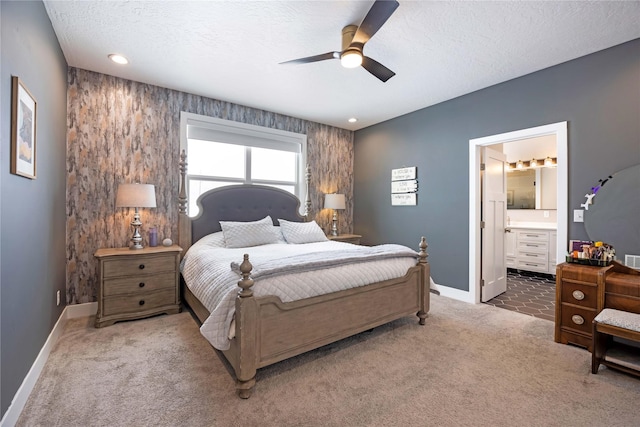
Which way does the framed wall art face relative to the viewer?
to the viewer's right

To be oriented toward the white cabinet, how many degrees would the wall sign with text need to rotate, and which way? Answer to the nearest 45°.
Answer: approximately 180°

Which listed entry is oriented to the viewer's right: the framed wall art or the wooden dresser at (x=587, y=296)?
the framed wall art

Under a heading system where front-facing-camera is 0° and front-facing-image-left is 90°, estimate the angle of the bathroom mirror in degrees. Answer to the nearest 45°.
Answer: approximately 45°

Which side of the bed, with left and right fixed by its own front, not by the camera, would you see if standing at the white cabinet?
left

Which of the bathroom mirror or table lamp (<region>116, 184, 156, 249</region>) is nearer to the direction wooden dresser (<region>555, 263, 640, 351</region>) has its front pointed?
the table lamp

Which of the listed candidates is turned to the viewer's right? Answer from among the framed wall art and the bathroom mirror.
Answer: the framed wall art

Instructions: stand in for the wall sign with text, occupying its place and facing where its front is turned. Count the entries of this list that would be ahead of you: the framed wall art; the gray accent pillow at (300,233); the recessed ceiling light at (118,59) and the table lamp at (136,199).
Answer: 4
